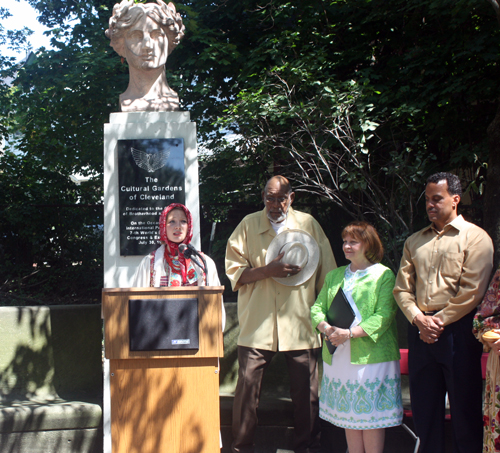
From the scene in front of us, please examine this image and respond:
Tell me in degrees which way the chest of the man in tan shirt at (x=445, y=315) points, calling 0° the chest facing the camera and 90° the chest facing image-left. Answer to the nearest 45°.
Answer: approximately 45°

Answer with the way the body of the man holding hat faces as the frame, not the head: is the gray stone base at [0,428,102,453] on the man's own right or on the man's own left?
on the man's own right

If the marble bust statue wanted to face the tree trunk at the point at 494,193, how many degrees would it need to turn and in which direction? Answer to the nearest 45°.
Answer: approximately 90° to its left
